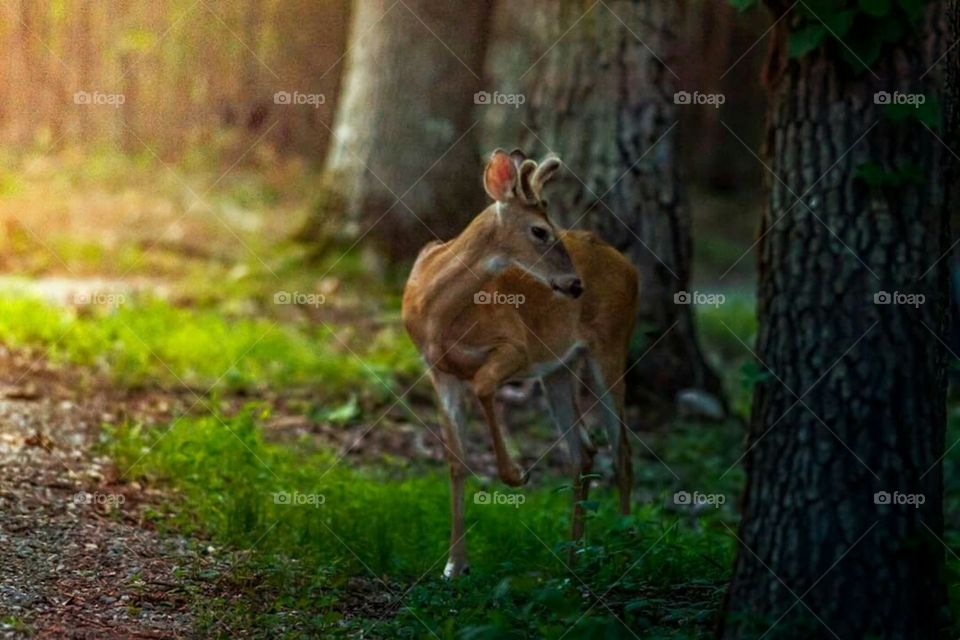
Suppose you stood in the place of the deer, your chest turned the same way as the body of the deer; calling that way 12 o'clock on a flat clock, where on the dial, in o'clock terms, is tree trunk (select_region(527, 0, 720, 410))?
The tree trunk is roughly at 5 o'clock from the deer.

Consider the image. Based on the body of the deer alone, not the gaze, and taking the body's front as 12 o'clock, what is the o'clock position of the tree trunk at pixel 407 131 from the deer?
The tree trunk is roughly at 4 o'clock from the deer.

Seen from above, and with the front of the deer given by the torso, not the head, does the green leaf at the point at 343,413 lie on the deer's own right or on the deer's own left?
on the deer's own right

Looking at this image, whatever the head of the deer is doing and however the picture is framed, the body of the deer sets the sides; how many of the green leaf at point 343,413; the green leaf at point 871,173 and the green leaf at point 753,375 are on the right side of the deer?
1

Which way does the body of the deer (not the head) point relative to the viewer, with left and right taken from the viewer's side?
facing the viewer and to the left of the viewer

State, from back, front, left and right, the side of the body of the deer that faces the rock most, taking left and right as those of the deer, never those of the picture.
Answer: back

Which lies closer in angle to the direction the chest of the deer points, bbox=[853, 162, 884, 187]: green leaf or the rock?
the green leaf

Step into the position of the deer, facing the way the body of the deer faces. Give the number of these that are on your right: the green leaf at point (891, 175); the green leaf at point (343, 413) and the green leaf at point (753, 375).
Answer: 1

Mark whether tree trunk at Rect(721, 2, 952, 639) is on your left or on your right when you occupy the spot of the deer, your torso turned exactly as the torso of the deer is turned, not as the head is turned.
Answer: on your left
